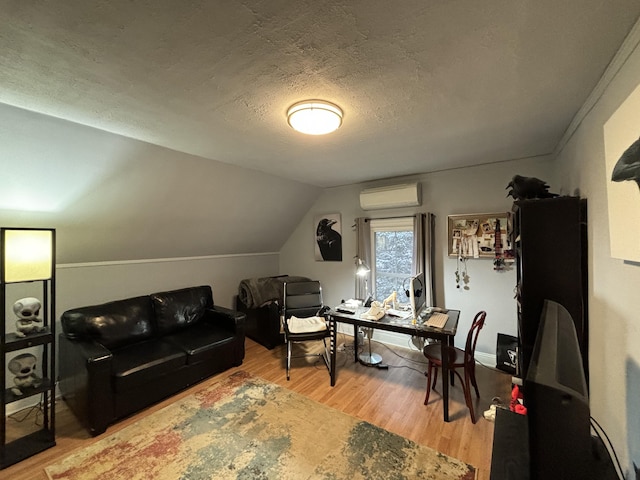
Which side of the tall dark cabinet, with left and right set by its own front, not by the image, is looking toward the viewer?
left

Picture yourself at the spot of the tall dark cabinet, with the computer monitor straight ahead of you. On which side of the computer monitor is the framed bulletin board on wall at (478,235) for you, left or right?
right

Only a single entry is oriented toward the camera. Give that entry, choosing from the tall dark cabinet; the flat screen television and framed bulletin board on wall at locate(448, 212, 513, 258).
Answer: the framed bulletin board on wall

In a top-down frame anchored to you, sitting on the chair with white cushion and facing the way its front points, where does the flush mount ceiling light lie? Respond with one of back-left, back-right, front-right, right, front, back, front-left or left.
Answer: front-right

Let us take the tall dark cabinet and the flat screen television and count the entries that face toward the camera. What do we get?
0

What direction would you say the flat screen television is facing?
to the viewer's left

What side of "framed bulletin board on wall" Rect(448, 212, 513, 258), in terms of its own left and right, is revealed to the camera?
front

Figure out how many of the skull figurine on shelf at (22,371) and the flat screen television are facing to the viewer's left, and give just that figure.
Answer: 1

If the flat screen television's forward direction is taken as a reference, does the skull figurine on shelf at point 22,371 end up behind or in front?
in front

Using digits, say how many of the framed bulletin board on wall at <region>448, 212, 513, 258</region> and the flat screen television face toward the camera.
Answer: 1

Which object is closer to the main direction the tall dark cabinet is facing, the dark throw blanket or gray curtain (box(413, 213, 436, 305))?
the dark throw blanket

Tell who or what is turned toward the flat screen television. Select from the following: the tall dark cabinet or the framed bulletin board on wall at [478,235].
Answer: the framed bulletin board on wall

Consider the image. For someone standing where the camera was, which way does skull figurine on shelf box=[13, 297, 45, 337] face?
facing the viewer and to the right of the viewer

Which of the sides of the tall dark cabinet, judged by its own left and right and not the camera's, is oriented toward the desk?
front

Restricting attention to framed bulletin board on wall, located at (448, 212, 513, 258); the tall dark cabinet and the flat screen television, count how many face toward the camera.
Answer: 1

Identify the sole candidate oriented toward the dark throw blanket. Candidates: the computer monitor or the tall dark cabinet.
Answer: the tall dark cabinet

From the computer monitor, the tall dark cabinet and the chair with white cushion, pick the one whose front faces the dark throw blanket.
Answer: the tall dark cabinet

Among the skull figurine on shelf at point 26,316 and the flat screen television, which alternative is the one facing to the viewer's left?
the flat screen television

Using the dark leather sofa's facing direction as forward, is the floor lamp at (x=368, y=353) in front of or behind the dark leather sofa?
in front

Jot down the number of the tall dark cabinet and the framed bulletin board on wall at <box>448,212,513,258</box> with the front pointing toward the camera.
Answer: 1
